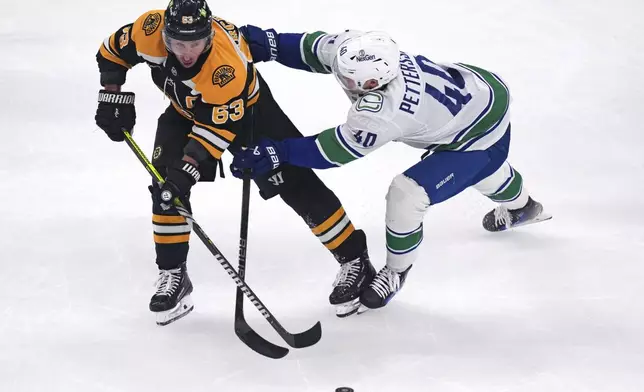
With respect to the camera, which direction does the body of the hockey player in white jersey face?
to the viewer's left
